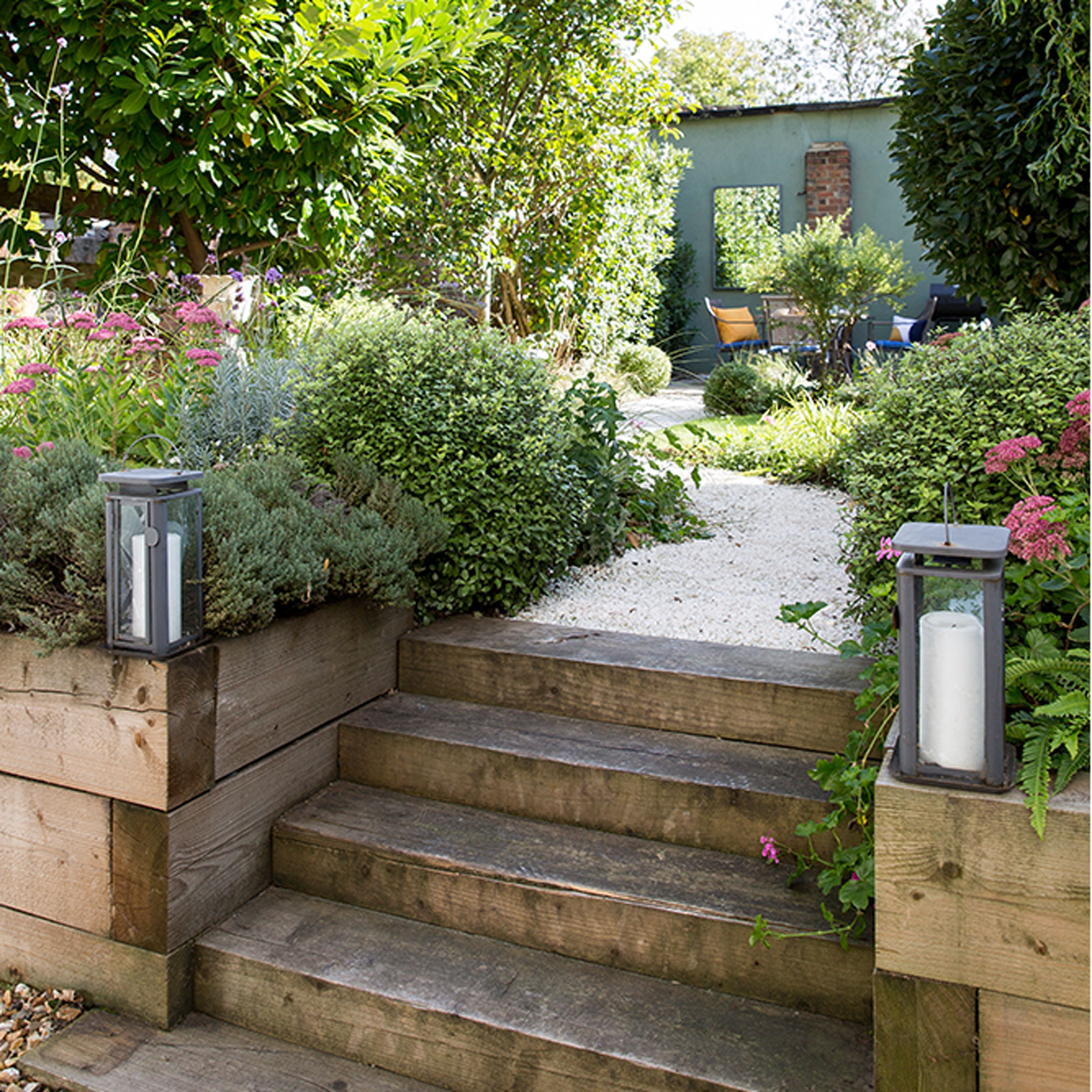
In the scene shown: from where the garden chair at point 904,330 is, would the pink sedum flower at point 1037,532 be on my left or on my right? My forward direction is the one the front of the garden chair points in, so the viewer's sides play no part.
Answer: on my left

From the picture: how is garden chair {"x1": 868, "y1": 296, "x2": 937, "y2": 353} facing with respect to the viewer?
to the viewer's left

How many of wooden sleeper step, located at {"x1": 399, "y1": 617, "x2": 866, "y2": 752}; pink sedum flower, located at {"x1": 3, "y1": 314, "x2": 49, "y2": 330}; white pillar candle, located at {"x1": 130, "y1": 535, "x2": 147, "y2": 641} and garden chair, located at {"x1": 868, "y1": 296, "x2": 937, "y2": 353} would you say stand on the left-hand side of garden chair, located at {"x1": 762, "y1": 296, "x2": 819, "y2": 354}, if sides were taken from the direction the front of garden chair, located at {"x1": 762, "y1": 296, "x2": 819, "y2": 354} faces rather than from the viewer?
1

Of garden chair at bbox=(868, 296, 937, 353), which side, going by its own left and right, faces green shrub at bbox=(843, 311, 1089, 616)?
left

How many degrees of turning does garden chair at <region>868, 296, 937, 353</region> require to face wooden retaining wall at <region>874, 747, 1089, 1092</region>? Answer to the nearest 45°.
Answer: approximately 90° to its left

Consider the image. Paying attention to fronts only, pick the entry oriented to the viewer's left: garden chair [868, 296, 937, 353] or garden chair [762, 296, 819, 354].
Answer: garden chair [868, 296, 937, 353]

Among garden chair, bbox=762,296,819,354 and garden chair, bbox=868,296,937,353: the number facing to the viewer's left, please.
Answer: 1

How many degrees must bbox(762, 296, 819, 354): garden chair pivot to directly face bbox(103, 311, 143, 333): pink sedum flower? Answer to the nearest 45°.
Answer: approximately 45° to its right

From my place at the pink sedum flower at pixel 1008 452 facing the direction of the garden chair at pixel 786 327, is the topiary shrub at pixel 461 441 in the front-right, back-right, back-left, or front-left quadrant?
front-left

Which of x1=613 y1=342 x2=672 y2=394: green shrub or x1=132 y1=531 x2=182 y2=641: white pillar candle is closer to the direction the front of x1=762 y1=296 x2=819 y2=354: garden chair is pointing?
the white pillar candle

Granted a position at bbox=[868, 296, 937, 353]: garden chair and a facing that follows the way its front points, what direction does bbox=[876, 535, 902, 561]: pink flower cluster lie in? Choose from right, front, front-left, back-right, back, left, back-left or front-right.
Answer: left
